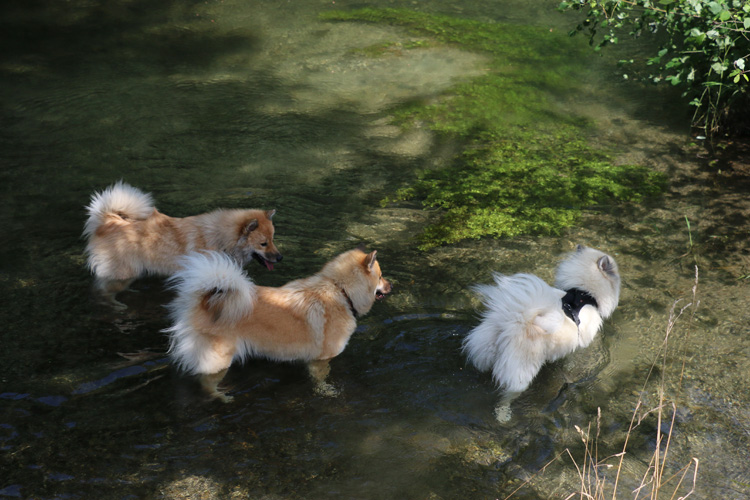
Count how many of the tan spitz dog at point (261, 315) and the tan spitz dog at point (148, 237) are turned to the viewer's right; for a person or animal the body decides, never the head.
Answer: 2

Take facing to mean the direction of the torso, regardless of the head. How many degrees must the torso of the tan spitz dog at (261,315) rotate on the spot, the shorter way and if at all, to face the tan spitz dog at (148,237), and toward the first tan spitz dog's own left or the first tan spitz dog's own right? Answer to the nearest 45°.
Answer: approximately 135° to the first tan spitz dog's own left

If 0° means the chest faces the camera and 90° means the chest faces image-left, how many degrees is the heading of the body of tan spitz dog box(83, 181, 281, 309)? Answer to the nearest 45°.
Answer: approximately 270°

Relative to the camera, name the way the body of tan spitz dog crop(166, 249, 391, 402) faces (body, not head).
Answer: to the viewer's right

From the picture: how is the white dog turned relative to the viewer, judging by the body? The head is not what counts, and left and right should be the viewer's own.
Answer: facing away from the viewer and to the right of the viewer

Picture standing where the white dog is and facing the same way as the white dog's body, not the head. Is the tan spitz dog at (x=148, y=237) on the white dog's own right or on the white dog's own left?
on the white dog's own left

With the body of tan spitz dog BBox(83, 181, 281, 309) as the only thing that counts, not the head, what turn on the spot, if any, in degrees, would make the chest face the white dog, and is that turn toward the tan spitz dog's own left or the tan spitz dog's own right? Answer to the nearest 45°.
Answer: approximately 45° to the tan spitz dog's own right

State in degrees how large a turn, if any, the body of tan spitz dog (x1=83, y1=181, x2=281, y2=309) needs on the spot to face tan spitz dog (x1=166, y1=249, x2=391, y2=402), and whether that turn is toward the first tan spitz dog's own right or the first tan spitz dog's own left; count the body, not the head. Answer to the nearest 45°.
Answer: approximately 45° to the first tan spitz dog's own right

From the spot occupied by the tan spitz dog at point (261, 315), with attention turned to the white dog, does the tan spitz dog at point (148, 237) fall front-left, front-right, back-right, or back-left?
back-left

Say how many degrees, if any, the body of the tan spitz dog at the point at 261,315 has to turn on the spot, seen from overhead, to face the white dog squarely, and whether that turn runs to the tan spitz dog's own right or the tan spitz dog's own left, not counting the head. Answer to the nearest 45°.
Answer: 0° — it already faces it

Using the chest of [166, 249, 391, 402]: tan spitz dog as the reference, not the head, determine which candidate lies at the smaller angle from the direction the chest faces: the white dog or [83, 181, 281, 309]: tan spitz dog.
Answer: the white dog

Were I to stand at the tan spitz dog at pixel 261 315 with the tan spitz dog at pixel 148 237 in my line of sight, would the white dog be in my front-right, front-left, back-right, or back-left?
back-right
